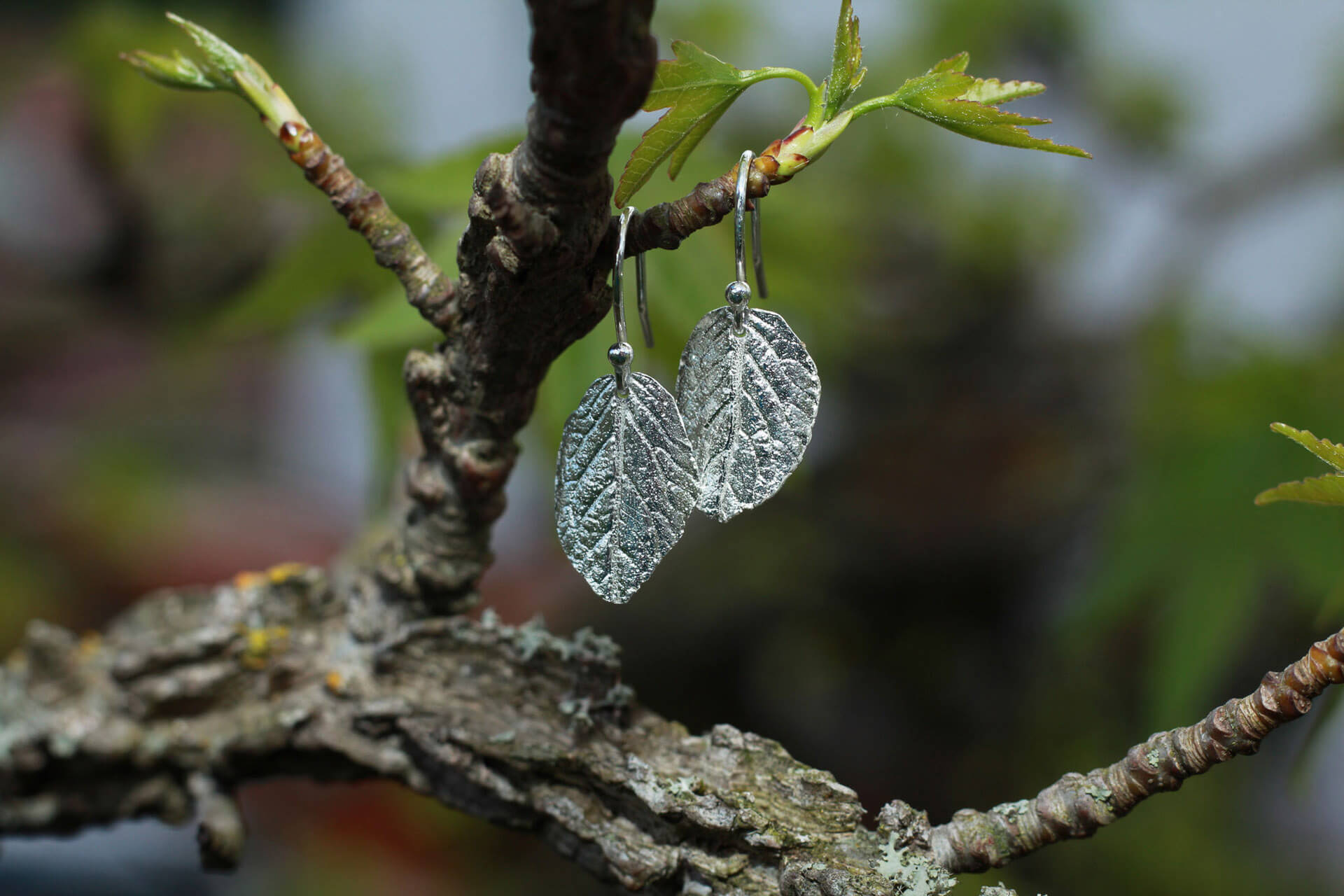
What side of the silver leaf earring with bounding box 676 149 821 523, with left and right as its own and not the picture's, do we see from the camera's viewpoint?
front

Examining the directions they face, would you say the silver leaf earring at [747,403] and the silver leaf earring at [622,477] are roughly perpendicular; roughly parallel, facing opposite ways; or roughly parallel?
roughly parallel

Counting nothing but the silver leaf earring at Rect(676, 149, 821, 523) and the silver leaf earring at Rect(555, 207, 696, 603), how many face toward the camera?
2
